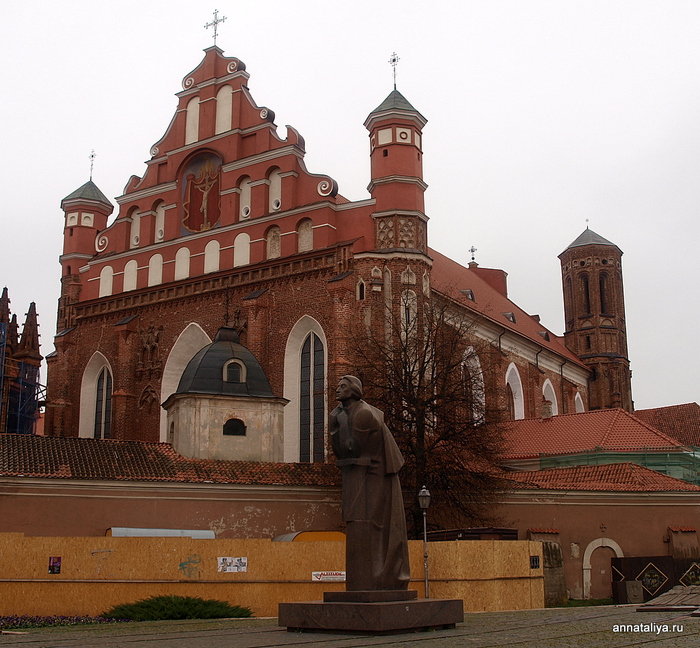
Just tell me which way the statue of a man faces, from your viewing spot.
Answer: facing the viewer and to the left of the viewer

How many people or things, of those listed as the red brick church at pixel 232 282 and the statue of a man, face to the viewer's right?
0

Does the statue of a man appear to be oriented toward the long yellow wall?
no

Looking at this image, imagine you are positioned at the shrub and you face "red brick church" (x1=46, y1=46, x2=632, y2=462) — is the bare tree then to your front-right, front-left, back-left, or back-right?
front-right

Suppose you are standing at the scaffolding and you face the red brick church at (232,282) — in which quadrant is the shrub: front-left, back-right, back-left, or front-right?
front-right

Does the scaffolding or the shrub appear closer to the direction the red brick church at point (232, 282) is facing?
the shrub

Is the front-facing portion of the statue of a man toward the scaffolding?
no

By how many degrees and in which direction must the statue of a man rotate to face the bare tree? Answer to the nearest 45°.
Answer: approximately 135° to its right

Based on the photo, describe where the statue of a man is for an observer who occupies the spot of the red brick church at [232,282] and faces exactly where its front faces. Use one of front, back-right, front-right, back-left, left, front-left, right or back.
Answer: front-left

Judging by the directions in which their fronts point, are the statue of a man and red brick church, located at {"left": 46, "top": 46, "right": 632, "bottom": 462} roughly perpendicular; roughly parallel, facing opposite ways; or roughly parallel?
roughly parallel

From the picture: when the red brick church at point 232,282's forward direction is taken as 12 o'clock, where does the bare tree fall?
The bare tree is roughly at 9 o'clock from the red brick church.
